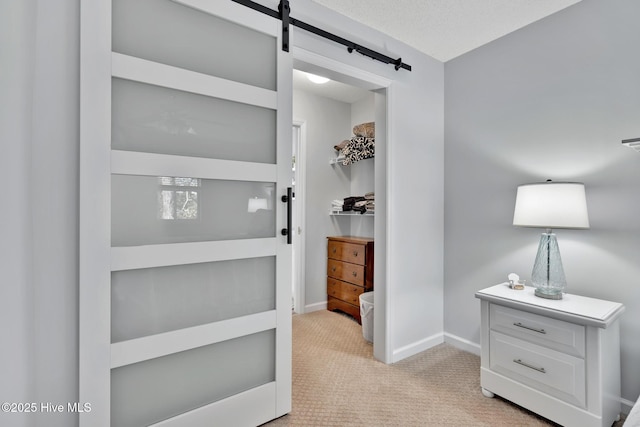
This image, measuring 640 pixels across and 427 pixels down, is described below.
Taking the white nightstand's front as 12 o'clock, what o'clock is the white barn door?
The white barn door is roughly at 12 o'clock from the white nightstand.

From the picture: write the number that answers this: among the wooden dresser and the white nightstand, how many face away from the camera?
0

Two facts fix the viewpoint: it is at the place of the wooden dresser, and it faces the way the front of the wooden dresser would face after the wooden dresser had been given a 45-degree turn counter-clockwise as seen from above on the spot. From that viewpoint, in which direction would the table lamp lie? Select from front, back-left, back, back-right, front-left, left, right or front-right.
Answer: front-left

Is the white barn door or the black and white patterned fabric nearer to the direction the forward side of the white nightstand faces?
the white barn door

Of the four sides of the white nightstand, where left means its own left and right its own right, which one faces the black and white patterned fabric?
right

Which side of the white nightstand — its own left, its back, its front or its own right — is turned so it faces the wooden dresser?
right

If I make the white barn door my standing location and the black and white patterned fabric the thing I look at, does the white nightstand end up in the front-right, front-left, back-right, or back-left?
front-right

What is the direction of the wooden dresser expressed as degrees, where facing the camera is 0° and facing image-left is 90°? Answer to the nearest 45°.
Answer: approximately 45°

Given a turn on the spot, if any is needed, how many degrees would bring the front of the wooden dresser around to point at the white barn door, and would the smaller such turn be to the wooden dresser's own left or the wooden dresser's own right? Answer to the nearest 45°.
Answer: approximately 45° to the wooden dresser's own left

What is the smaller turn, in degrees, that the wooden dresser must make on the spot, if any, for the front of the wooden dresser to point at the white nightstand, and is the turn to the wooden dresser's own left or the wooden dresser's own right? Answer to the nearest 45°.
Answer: approximately 90° to the wooden dresser's own left

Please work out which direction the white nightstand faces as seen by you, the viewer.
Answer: facing the viewer and to the left of the viewer
